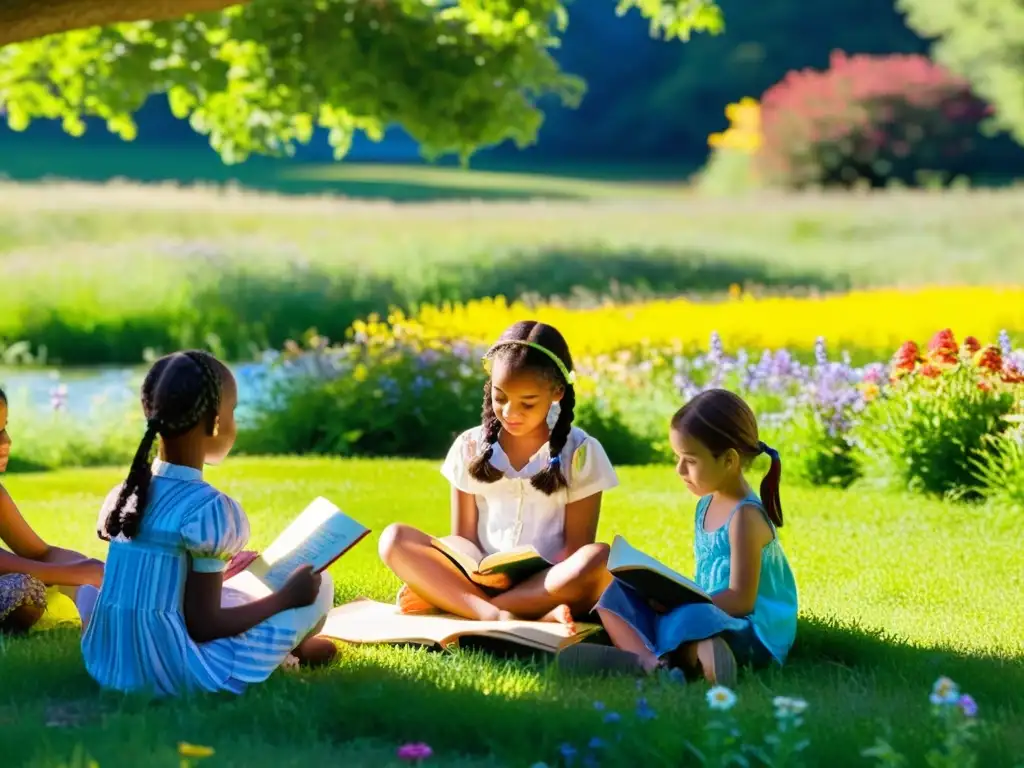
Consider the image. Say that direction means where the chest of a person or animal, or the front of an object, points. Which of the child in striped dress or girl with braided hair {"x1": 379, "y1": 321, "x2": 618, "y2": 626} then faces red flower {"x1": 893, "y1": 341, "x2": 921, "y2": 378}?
the child in striped dress

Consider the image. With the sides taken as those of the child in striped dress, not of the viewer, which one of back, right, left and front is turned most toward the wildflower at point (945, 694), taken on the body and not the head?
right

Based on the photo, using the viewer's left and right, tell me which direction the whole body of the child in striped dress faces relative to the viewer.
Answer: facing away from the viewer and to the right of the viewer

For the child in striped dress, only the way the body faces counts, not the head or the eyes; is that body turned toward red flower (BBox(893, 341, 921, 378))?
yes

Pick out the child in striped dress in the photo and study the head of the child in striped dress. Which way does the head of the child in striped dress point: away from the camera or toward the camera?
away from the camera

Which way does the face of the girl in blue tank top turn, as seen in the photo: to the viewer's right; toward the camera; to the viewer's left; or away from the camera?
to the viewer's left

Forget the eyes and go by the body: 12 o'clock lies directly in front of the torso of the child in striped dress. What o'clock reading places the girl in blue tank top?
The girl in blue tank top is roughly at 1 o'clock from the child in striped dress.

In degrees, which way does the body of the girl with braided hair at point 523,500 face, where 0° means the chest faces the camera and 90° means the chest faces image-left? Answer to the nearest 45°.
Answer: approximately 0°

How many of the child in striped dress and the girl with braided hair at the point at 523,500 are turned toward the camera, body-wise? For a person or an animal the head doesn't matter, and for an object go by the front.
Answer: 1

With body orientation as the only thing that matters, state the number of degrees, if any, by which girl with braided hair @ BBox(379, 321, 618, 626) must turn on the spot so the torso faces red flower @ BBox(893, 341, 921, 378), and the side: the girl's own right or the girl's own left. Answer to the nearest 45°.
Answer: approximately 135° to the girl's own left

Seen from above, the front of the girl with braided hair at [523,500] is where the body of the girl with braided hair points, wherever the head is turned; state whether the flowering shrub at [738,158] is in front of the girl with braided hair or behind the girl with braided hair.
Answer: behind
